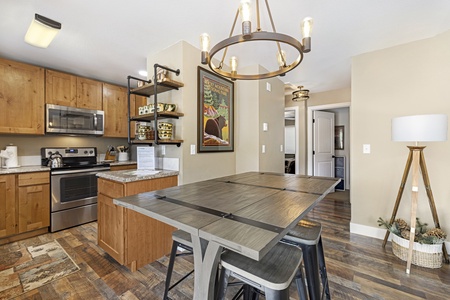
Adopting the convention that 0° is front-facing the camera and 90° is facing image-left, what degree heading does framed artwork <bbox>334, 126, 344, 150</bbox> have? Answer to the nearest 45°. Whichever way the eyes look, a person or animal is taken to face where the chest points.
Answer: approximately 0°

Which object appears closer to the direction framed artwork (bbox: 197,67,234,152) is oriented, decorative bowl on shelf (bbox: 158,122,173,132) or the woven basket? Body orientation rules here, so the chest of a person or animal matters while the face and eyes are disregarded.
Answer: the woven basket

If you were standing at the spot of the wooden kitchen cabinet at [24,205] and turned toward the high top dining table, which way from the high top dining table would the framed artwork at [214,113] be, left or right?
left

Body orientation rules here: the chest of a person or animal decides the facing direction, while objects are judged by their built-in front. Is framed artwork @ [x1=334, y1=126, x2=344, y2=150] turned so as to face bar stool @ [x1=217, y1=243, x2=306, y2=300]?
yes

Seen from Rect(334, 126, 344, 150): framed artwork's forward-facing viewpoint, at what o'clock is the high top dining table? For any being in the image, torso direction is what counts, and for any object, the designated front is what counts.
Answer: The high top dining table is roughly at 12 o'clock from the framed artwork.

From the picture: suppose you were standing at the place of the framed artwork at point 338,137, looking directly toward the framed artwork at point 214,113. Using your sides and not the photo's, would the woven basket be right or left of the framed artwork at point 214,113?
left

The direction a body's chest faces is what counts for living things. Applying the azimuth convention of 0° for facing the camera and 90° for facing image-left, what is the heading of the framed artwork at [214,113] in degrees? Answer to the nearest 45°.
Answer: approximately 315°

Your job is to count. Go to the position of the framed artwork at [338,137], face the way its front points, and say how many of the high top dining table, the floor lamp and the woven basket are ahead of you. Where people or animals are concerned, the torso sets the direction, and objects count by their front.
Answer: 3
